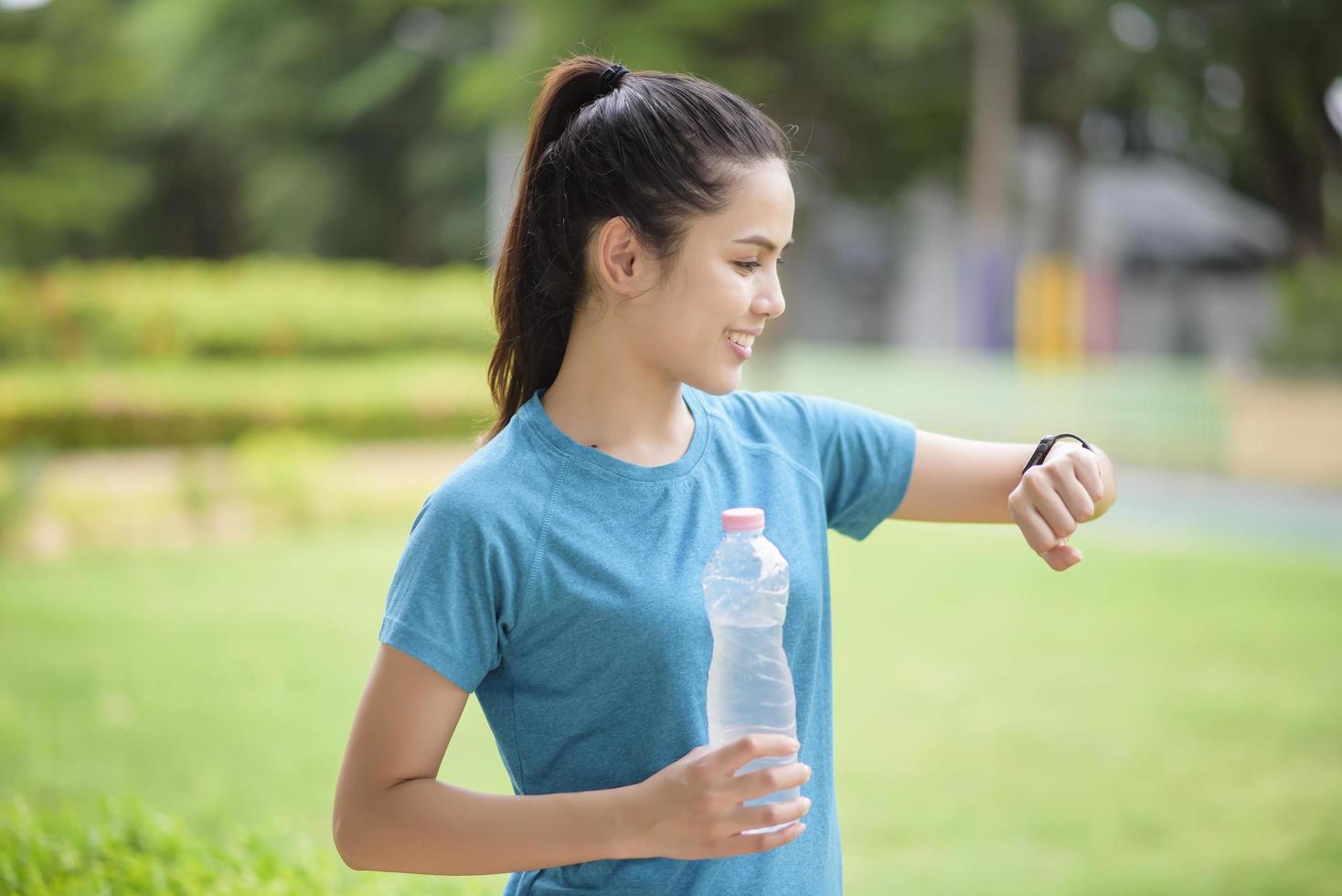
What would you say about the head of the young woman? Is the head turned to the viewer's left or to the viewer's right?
to the viewer's right

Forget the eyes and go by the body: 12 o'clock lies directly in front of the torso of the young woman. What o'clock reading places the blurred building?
The blurred building is roughly at 8 o'clock from the young woman.

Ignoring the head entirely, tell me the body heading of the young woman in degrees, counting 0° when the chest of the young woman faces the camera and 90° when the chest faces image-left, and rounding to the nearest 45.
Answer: approximately 315°

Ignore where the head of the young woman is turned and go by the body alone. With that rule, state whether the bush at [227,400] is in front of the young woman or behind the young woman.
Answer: behind

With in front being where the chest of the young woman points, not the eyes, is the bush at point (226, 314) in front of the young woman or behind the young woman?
behind
